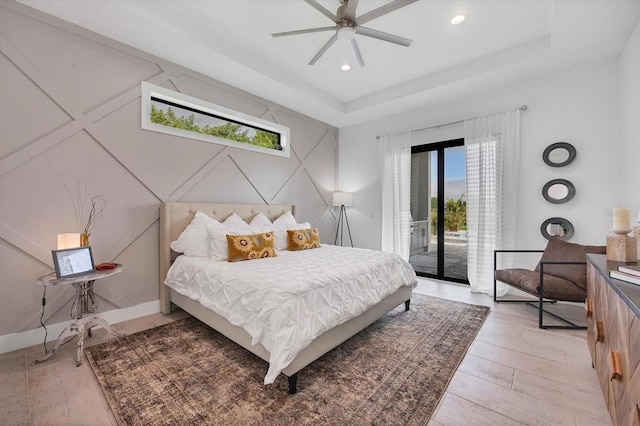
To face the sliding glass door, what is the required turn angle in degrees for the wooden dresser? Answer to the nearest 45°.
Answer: approximately 45° to its right

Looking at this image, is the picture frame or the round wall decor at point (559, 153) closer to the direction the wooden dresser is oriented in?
the picture frame

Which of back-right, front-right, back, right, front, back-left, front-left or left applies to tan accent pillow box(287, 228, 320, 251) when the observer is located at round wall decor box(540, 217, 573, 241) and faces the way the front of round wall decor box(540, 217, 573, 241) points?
front-right

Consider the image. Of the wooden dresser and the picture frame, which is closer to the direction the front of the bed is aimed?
the wooden dresser

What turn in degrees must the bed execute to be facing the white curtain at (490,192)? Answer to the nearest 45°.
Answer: approximately 45° to its left

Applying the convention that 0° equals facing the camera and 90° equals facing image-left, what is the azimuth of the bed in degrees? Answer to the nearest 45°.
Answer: approximately 315°

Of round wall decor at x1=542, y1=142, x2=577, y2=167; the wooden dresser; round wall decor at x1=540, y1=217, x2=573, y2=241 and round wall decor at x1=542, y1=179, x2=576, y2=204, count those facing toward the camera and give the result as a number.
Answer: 3

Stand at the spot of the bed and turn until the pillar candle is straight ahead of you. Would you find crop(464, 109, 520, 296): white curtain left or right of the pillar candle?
left

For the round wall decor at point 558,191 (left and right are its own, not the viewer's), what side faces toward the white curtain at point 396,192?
right

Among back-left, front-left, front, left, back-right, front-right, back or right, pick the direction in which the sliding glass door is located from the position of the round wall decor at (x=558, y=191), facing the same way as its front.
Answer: right

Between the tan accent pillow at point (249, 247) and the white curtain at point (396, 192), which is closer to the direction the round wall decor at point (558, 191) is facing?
the tan accent pillow

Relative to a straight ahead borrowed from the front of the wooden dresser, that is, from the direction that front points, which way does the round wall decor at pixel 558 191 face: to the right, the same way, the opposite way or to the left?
to the left
